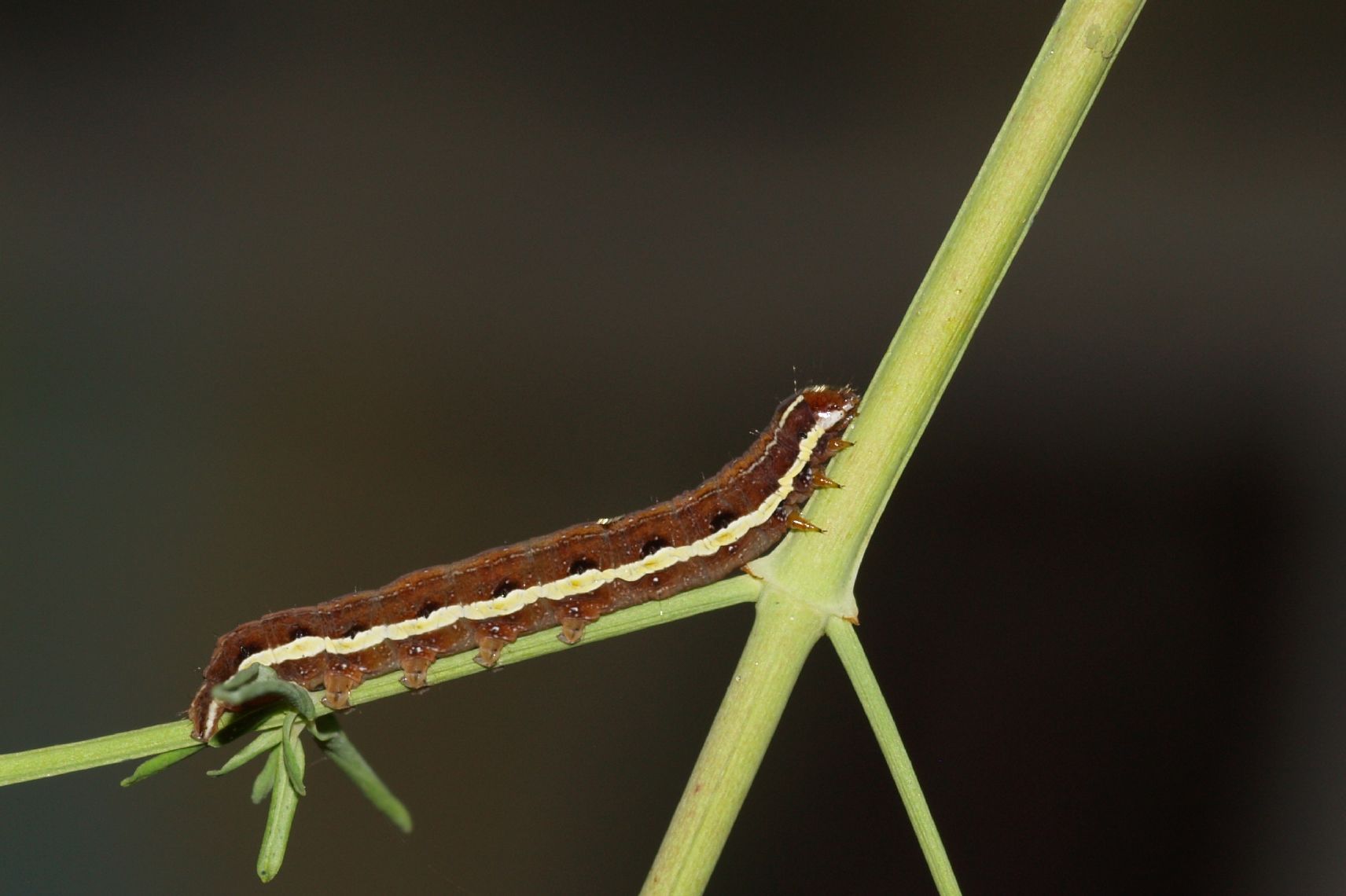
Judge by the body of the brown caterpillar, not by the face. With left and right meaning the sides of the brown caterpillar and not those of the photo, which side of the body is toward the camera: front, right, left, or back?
right
